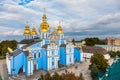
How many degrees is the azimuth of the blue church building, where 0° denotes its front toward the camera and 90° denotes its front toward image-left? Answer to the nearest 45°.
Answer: approximately 315°

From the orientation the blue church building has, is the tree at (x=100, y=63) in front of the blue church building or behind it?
in front
